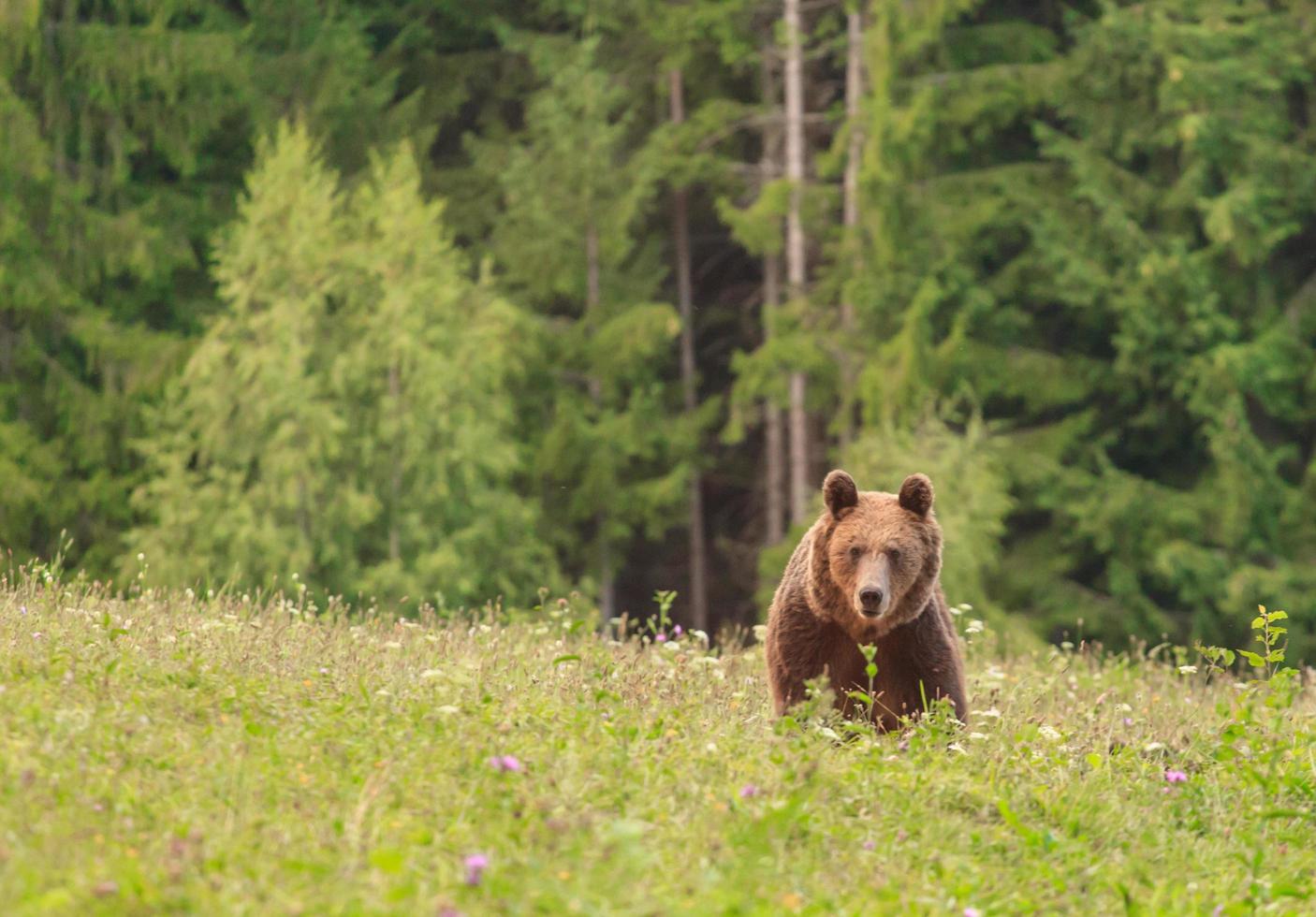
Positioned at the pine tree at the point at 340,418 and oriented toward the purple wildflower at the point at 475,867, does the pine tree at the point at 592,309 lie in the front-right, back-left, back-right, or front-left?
back-left

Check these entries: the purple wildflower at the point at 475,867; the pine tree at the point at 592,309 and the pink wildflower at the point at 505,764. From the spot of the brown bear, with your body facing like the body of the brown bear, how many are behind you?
1

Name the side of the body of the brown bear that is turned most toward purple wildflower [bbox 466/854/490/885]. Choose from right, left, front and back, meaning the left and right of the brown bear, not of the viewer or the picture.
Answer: front

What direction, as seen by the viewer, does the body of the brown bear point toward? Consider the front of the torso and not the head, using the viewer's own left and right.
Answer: facing the viewer

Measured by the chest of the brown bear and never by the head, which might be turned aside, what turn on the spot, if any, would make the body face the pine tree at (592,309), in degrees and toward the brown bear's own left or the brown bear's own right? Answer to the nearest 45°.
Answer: approximately 180°

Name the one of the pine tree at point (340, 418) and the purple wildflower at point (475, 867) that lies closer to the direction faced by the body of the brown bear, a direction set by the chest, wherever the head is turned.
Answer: the purple wildflower

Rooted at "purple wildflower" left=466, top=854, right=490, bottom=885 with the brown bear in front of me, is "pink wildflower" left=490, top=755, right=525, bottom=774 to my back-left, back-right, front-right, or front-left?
front-left

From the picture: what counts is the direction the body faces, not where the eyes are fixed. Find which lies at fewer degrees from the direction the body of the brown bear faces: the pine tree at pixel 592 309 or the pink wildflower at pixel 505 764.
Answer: the pink wildflower

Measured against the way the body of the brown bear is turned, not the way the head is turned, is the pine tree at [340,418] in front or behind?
behind
